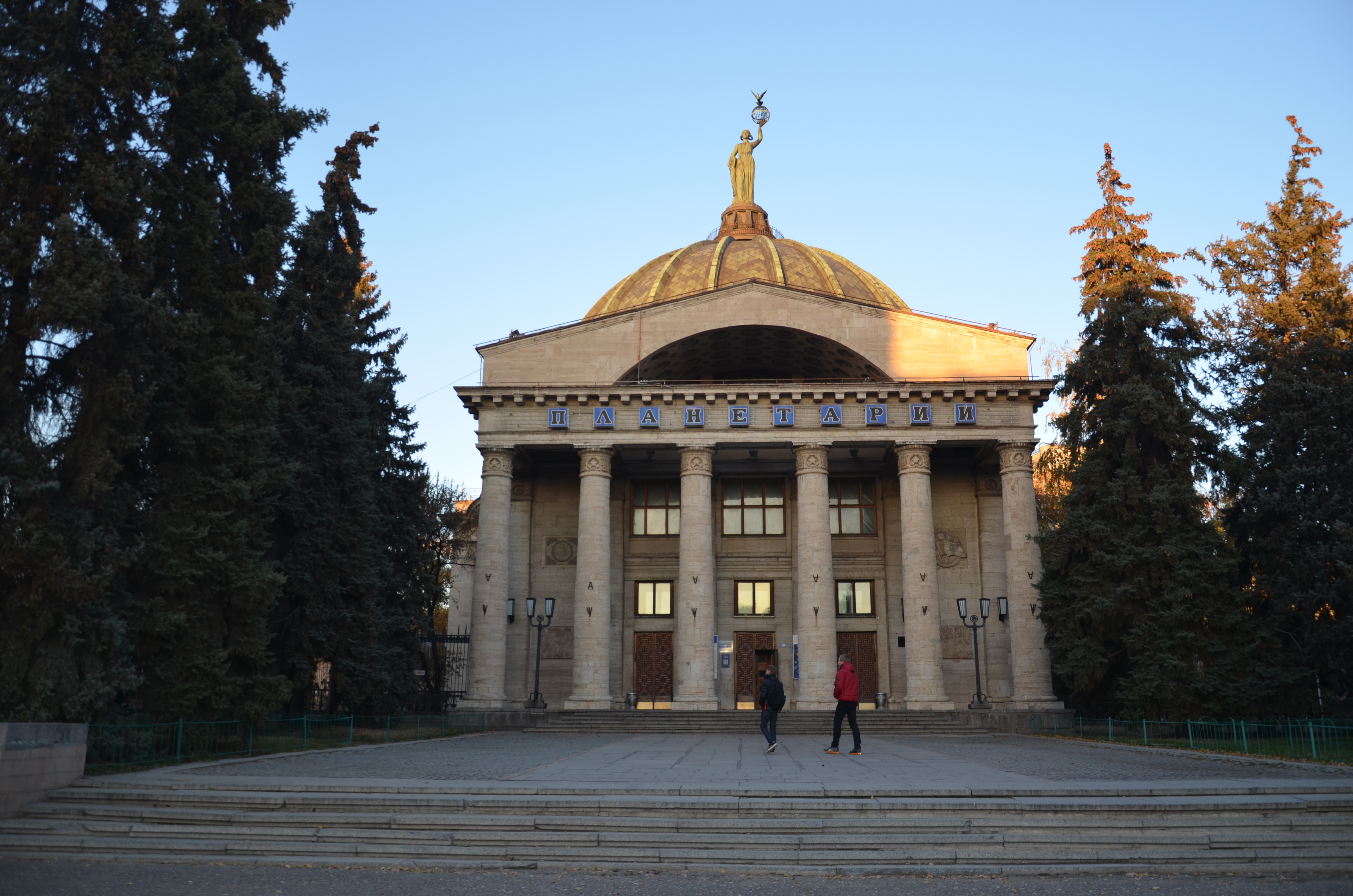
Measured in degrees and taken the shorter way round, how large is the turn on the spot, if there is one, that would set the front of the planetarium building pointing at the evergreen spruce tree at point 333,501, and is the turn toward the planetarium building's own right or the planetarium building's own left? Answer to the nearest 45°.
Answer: approximately 45° to the planetarium building's own right

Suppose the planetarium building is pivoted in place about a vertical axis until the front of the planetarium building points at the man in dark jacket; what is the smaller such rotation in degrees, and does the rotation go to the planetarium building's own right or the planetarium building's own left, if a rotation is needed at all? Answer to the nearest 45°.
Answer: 0° — it already faces them

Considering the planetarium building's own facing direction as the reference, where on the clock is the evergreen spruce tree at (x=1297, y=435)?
The evergreen spruce tree is roughly at 10 o'clock from the planetarium building.

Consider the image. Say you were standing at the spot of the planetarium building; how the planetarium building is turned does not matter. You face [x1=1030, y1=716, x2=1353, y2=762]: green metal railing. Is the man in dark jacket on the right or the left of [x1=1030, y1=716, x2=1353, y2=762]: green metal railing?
right

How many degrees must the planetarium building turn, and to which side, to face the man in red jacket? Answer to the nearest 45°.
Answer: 0° — it already faces them

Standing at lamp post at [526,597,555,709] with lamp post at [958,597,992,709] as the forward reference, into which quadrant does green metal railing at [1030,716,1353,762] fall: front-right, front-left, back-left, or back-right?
front-right

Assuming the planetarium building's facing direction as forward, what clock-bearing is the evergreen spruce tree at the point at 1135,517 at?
The evergreen spruce tree is roughly at 10 o'clock from the planetarium building.

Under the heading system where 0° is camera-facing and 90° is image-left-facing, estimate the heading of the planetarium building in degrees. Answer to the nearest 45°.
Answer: approximately 0°

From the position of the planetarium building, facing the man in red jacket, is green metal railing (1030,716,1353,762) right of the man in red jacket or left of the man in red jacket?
left

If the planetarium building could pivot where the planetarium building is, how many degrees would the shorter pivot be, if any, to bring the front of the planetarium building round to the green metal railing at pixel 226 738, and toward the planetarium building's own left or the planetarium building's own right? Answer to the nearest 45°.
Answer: approximately 45° to the planetarium building's own right

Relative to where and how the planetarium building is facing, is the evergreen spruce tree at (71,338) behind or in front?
in front

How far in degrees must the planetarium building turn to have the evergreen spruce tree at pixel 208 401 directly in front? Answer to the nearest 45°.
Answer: approximately 45° to its right
